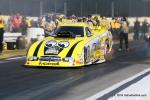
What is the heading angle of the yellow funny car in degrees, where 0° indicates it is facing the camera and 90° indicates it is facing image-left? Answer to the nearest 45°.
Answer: approximately 45°

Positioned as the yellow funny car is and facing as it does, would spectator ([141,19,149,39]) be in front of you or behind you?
behind

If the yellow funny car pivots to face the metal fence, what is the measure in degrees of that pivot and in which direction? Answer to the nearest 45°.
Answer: approximately 135° to its right

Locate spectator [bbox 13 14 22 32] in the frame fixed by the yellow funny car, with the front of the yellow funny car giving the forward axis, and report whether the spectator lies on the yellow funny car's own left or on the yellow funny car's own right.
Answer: on the yellow funny car's own right
